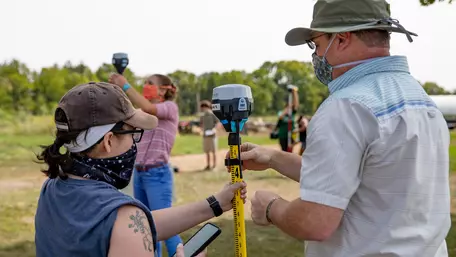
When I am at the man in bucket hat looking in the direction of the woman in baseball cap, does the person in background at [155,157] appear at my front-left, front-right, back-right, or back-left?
front-right

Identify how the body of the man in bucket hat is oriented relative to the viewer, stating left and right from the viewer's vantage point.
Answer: facing away from the viewer and to the left of the viewer

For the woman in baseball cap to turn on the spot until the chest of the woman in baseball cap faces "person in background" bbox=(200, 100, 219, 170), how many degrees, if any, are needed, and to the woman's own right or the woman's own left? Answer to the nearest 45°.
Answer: approximately 45° to the woman's own left

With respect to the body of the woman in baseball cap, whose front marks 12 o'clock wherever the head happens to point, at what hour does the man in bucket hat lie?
The man in bucket hat is roughly at 2 o'clock from the woman in baseball cap.

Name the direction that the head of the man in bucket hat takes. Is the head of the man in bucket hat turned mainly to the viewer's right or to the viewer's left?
to the viewer's left

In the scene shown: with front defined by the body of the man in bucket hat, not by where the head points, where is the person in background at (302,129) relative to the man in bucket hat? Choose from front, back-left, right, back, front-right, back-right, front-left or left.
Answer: front-right

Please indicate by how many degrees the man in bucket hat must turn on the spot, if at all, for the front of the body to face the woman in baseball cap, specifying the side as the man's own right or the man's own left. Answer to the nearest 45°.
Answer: approximately 45° to the man's own left

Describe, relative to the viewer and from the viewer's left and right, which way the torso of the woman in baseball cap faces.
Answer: facing away from the viewer and to the right of the viewer

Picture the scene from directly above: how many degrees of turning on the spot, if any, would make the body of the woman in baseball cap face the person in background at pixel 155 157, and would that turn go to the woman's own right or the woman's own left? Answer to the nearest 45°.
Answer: approximately 45° to the woman's own left

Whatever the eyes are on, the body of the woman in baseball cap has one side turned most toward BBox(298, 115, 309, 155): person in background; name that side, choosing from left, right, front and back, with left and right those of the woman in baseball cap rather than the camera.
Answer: front
